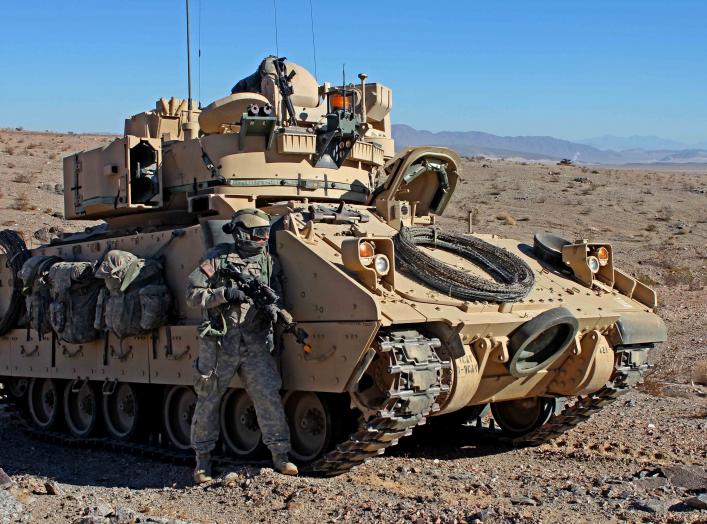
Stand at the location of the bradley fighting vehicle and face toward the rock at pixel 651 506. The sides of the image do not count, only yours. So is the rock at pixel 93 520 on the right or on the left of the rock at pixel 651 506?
right

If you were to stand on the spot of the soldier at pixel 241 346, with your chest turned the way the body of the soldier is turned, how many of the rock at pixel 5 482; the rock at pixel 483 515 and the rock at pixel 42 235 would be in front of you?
1

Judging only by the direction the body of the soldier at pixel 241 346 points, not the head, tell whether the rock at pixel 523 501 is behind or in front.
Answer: in front

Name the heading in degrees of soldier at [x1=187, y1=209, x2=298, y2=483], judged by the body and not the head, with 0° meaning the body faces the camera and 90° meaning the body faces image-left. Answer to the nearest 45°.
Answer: approximately 315°

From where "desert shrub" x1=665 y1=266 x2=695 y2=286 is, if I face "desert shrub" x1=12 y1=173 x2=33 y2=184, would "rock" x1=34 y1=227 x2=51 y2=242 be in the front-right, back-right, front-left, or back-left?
front-left

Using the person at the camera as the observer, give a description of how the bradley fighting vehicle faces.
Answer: facing the viewer and to the right of the viewer

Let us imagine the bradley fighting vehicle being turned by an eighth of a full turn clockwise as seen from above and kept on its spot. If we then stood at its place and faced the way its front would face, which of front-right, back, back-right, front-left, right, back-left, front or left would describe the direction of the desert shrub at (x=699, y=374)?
back-left

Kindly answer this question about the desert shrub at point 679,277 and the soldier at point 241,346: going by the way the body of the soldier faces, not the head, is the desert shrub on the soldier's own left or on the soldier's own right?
on the soldier's own left

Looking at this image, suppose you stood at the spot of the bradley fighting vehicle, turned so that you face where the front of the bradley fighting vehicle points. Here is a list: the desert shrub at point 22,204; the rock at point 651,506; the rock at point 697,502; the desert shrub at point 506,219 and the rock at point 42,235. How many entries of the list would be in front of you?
2

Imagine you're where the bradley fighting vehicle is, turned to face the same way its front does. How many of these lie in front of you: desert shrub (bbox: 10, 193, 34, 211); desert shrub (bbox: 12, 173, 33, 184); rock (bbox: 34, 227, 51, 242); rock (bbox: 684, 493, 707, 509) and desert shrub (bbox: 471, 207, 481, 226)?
1
